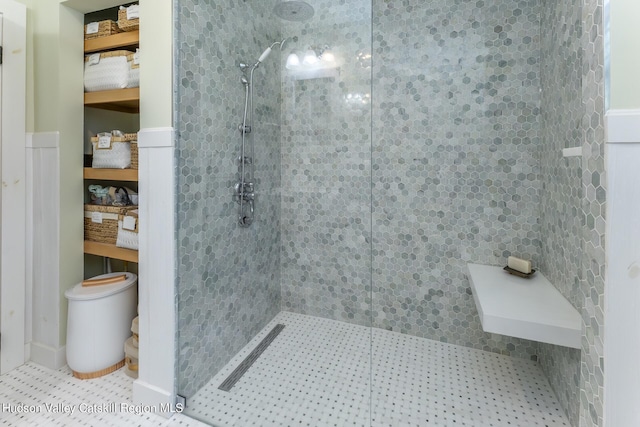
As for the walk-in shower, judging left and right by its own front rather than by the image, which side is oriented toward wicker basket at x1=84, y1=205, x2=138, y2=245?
right

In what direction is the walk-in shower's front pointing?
toward the camera

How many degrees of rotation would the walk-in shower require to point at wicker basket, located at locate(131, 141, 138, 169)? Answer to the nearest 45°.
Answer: approximately 90° to its right

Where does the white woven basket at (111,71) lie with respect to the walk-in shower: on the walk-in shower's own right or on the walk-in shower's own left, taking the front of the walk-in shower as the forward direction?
on the walk-in shower's own right

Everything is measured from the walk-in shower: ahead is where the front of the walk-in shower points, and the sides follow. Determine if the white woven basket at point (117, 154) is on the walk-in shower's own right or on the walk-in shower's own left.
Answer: on the walk-in shower's own right

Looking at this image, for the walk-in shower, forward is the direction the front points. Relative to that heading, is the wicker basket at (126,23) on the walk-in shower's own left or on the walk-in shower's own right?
on the walk-in shower's own right

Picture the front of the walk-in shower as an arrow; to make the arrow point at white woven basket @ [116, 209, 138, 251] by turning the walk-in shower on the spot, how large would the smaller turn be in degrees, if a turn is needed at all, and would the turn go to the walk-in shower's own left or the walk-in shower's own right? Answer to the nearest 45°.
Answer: approximately 90° to the walk-in shower's own right
